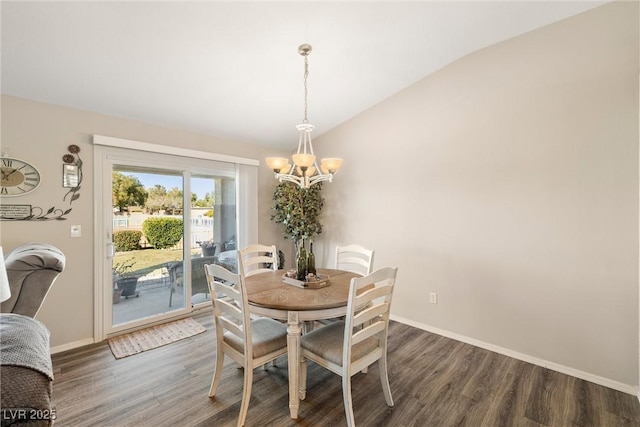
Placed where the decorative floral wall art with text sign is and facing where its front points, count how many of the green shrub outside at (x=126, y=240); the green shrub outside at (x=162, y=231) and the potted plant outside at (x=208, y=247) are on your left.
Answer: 3

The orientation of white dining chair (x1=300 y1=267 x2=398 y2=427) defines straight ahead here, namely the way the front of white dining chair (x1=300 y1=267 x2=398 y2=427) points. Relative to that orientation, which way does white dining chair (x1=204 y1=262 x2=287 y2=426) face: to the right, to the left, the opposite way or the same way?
to the right

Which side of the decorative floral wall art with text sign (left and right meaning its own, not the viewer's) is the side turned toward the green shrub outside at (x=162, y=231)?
back

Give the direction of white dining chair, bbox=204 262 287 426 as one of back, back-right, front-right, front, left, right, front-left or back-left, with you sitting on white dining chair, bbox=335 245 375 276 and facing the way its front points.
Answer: front

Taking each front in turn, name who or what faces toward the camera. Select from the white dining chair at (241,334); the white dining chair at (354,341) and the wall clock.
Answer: the wall clock

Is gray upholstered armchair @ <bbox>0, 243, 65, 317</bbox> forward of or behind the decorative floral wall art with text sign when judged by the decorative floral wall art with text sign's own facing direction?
forward

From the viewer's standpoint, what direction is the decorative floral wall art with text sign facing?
toward the camera

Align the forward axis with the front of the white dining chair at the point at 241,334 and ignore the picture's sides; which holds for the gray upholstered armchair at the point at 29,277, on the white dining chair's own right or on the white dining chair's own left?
on the white dining chair's own left

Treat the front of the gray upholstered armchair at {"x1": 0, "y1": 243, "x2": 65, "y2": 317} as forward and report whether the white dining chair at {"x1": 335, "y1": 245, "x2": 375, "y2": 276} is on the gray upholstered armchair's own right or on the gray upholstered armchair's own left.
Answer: on the gray upholstered armchair's own left

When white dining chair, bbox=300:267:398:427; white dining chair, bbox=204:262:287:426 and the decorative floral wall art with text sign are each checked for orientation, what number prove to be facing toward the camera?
1

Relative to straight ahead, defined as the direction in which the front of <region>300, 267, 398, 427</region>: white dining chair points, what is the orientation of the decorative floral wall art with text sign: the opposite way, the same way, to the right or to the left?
the opposite way

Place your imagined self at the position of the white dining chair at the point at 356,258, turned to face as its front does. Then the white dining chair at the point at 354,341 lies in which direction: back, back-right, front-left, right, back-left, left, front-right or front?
front-left

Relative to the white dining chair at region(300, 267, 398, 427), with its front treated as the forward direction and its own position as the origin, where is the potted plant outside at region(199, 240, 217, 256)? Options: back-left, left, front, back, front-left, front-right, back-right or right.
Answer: front

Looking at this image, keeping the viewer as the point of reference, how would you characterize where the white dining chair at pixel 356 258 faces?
facing the viewer and to the left of the viewer
